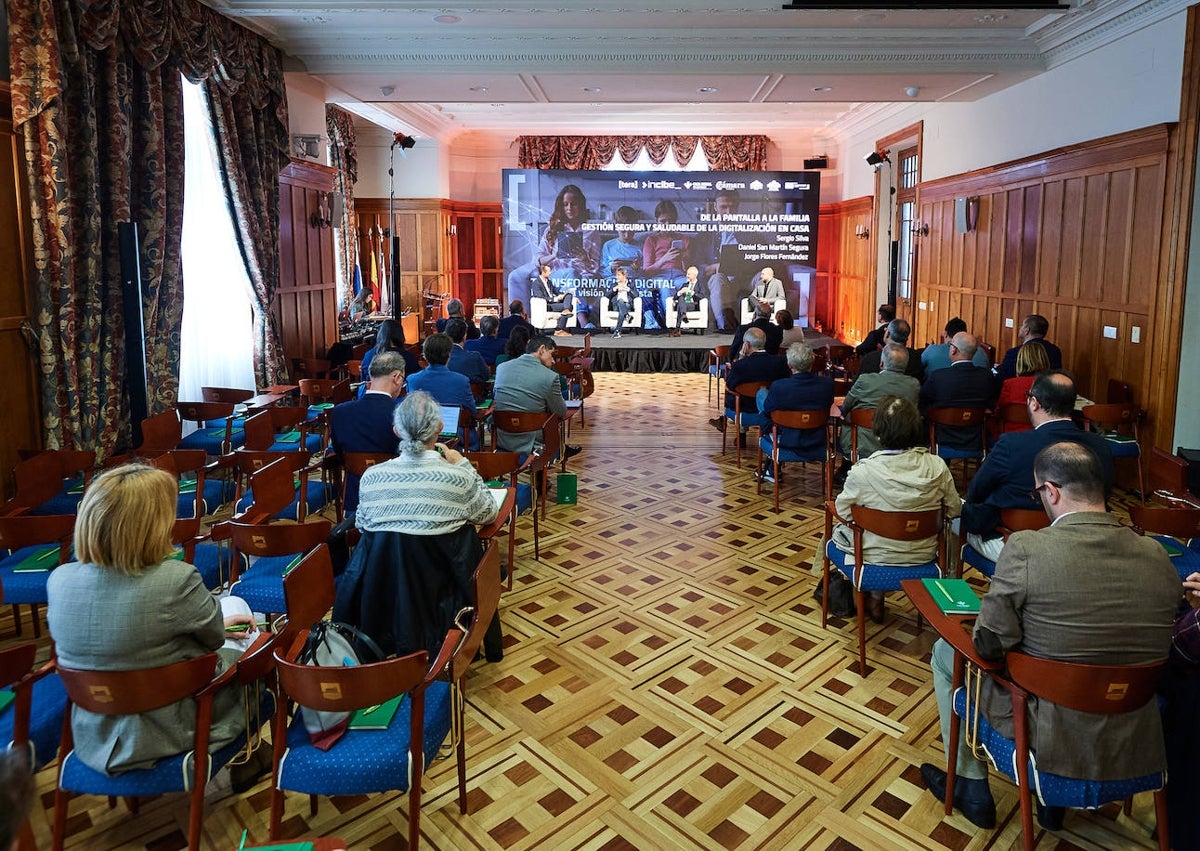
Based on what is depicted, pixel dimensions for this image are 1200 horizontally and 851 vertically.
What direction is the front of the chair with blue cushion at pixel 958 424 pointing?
away from the camera

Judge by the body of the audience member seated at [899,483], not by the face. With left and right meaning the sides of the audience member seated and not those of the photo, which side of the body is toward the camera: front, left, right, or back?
back

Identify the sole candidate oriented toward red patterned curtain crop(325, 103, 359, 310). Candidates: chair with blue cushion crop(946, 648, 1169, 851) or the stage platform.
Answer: the chair with blue cushion

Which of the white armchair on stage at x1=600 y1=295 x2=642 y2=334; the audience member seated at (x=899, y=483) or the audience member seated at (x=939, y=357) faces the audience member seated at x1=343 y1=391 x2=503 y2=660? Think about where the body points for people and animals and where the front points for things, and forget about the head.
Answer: the white armchair on stage

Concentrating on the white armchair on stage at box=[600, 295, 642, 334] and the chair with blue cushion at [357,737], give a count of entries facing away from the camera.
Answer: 1

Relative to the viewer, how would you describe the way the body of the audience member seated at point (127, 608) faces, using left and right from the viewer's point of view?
facing away from the viewer and to the right of the viewer

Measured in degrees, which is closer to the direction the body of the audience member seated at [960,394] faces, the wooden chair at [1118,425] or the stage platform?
the stage platform

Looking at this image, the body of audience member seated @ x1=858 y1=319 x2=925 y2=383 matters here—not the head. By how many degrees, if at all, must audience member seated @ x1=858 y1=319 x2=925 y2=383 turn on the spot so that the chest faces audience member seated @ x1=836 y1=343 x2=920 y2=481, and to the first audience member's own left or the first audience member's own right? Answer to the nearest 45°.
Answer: approximately 180°

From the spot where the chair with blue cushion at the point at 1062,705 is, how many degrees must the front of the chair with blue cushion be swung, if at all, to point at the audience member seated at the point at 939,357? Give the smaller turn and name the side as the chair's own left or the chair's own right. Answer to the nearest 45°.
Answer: approximately 45° to the chair's own right

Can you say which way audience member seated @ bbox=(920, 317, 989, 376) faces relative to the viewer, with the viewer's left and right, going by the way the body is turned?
facing away from the viewer

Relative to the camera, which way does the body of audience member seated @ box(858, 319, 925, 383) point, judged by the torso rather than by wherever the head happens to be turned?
away from the camera

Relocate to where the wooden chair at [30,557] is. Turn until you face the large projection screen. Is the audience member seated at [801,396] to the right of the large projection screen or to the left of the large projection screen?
right

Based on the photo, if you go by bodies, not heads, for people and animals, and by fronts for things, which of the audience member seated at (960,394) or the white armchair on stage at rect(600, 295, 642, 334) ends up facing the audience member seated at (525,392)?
the white armchair on stage

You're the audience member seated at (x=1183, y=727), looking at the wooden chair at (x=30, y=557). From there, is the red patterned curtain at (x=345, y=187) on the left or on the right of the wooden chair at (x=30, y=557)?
right

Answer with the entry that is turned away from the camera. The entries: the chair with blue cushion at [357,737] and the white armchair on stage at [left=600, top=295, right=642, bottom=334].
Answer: the chair with blue cushion

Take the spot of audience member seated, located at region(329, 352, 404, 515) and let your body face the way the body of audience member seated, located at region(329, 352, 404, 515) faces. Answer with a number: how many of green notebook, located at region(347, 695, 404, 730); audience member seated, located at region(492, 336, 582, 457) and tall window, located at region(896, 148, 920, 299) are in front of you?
2
